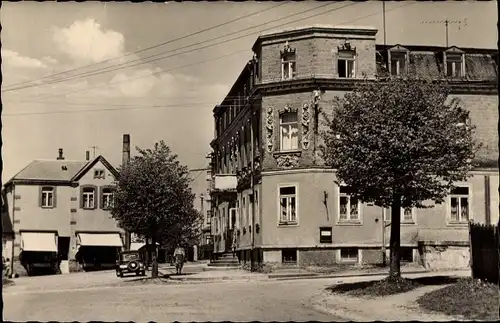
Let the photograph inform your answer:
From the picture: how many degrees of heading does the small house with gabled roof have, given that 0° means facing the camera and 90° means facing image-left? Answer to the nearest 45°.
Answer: approximately 0°

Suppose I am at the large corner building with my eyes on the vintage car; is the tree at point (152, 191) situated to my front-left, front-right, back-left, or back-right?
front-left

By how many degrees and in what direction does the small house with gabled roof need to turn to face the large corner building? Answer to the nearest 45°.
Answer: approximately 90° to its left

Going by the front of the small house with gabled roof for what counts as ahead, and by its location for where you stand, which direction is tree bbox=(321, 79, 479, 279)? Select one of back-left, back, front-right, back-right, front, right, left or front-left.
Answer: front-left
